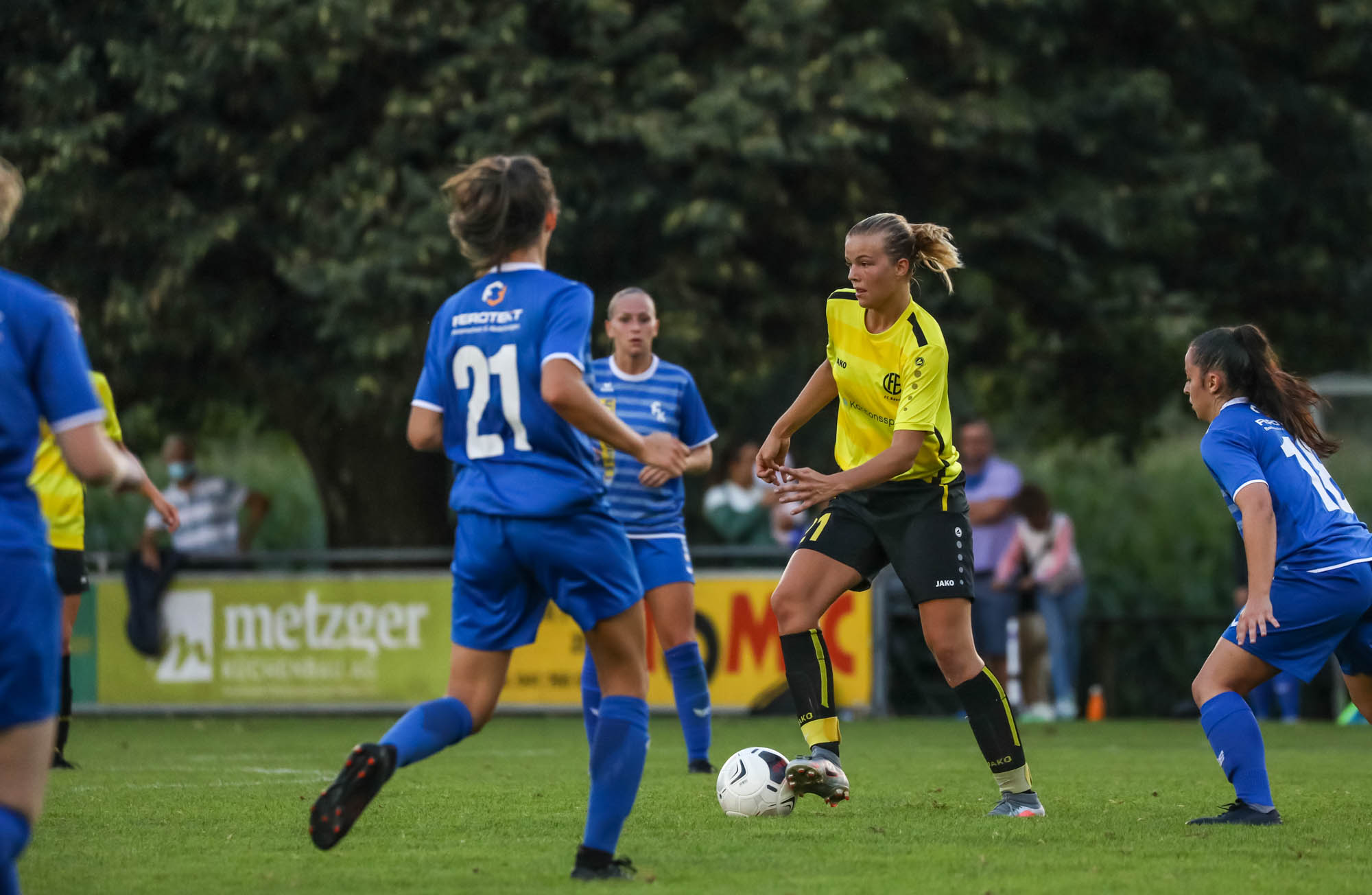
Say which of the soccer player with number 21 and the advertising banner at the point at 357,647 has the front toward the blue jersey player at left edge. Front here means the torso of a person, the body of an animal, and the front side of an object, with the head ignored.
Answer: the advertising banner

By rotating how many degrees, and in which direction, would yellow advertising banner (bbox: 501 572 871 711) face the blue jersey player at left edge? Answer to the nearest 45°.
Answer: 0° — it already faces them

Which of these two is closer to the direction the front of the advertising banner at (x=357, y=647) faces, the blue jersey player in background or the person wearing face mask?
the blue jersey player in background

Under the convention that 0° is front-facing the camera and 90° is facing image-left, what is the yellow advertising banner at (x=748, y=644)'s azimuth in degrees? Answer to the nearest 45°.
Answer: approximately 0°

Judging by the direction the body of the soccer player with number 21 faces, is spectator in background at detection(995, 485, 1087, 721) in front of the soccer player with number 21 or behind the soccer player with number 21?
in front

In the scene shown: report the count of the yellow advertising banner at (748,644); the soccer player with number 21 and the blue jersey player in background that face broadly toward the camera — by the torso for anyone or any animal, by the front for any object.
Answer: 2

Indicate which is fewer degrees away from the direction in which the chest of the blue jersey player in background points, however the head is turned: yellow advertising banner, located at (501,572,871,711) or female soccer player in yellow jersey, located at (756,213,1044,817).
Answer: the female soccer player in yellow jersey

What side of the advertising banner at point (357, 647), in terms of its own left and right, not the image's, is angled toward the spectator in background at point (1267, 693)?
left

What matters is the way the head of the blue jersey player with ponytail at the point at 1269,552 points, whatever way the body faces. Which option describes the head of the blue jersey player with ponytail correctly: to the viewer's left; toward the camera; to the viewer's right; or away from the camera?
to the viewer's left
